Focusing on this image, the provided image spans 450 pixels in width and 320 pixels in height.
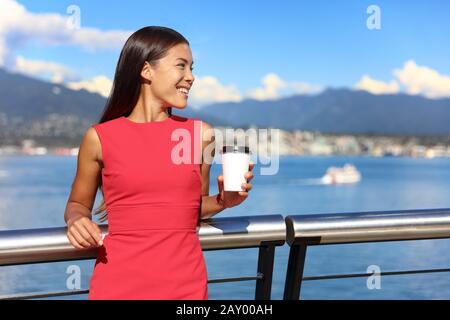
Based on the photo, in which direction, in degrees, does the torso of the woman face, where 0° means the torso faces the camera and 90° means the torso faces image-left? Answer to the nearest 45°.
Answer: approximately 0°

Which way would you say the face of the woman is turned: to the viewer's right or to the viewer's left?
to the viewer's right
